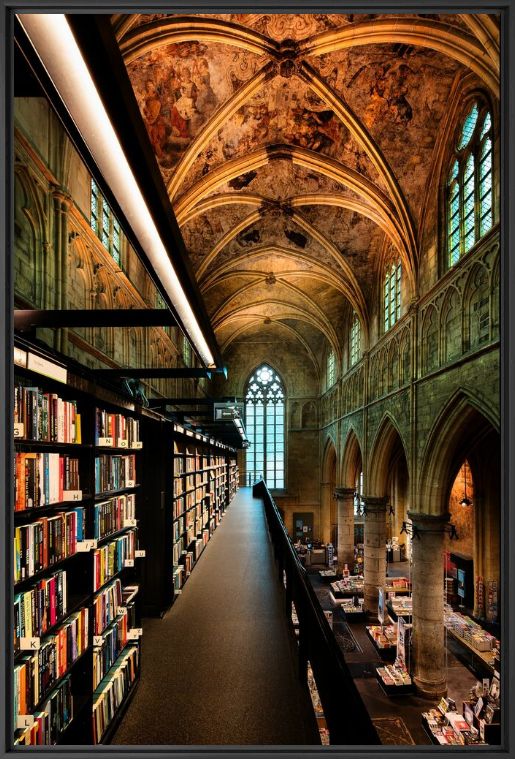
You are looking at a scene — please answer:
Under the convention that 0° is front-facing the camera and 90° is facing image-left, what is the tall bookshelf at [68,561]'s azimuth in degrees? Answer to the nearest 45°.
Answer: approximately 315°

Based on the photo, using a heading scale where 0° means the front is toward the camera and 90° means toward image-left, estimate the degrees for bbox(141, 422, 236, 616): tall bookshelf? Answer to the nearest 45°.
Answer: approximately 270°

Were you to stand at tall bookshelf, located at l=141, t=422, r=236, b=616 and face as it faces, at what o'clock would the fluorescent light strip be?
The fluorescent light strip is roughly at 3 o'clock from the tall bookshelf.
